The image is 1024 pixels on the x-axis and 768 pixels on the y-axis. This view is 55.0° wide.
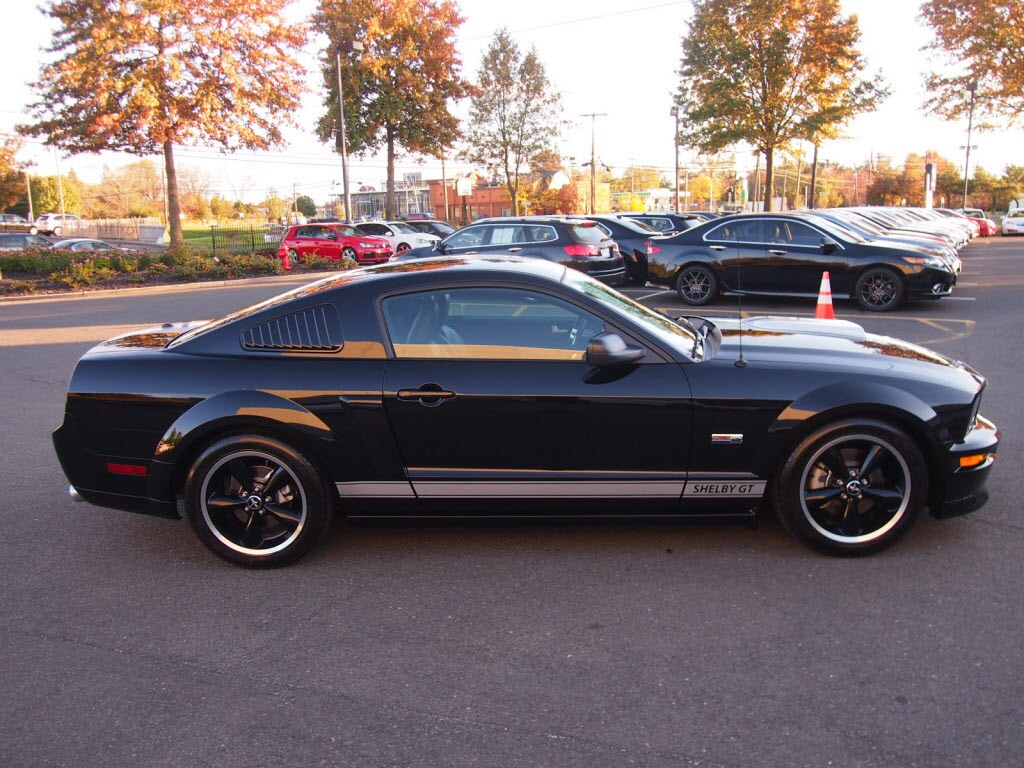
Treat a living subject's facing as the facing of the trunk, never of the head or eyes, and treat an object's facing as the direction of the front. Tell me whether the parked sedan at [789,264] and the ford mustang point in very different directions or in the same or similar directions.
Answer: same or similar directions

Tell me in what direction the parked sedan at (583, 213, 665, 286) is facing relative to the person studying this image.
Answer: facing away from the viewer and to the left of the viewer

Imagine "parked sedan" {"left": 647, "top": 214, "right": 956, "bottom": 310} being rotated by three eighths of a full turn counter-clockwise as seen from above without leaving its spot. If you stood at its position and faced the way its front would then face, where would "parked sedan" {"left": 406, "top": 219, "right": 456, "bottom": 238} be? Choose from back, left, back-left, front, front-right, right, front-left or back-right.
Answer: front

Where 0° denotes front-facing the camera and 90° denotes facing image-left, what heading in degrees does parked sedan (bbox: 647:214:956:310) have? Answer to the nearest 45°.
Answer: approximately 270°

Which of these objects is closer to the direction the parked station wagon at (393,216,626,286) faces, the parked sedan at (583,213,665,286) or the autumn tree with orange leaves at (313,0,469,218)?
the autumn tree with orange leaves

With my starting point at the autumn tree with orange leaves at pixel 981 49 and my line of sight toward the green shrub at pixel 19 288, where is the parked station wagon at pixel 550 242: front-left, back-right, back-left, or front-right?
front-left

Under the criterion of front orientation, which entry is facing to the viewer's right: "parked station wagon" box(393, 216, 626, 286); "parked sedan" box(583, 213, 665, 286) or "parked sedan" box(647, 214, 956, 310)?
"parked sedan" box(647, 214, 956, 310)

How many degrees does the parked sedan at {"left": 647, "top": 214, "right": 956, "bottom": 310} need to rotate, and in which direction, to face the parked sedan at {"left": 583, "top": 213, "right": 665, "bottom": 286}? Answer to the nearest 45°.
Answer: approximately 135° to its left

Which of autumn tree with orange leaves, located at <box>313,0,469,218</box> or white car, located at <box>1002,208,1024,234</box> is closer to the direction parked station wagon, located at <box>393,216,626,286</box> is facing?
the autumn tree with orange leaves

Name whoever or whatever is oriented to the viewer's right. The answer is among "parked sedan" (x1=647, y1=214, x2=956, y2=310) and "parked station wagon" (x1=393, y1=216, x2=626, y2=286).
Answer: "parked sedan" (x1=647, y1=214, x2=956, y2=310)

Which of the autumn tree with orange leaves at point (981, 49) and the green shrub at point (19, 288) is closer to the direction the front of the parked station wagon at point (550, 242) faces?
the green shrub

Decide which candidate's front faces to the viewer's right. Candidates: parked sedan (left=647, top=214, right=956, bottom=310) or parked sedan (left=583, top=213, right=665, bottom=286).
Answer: parked sedan (left=647, top=214, right=956, bottom=310)

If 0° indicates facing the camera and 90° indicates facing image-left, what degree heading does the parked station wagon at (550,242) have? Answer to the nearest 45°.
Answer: approximately 135°

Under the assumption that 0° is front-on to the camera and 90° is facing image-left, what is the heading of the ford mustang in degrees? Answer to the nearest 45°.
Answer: approximately 270°
